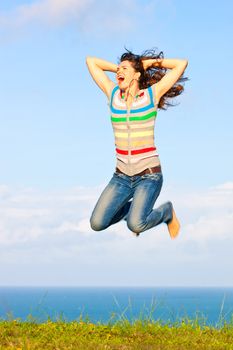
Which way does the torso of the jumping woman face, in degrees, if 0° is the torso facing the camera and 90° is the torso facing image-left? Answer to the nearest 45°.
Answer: approximately 45°
